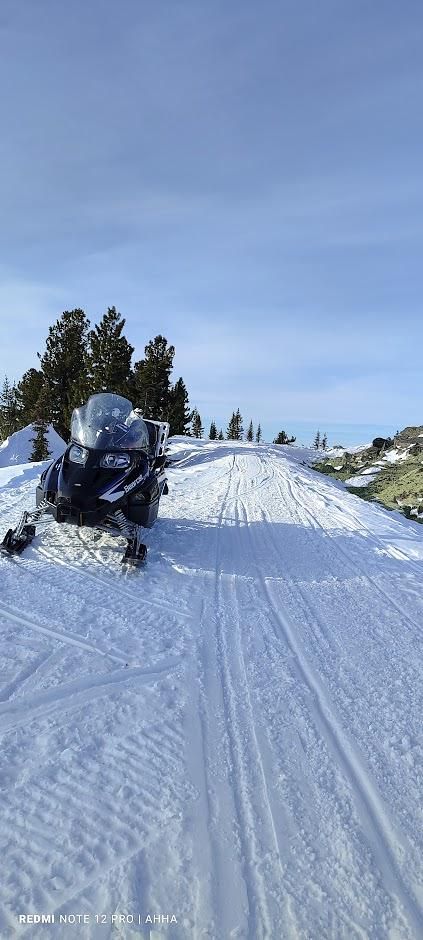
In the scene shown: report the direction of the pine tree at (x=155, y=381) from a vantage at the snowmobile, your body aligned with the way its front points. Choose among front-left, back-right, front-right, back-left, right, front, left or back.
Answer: back-right

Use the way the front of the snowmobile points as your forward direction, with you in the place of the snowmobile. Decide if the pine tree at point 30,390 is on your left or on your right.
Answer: on your right

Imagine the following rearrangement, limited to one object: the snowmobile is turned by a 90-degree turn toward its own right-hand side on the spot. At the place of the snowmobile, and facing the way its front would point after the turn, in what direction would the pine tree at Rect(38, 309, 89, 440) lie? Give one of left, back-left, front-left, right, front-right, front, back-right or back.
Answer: front-right

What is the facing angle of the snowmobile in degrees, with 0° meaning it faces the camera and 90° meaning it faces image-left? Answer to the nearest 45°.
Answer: approximately 45°

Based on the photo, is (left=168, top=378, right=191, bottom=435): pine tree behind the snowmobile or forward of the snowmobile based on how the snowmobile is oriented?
behind

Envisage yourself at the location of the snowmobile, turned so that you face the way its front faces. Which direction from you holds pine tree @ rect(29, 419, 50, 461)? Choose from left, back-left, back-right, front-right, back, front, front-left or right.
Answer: back-right
